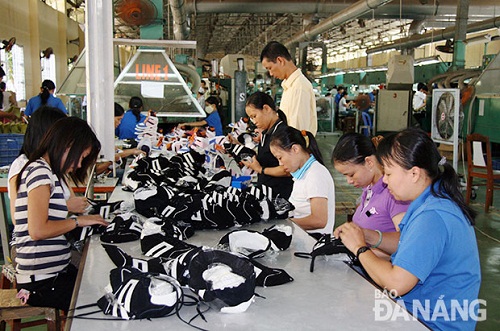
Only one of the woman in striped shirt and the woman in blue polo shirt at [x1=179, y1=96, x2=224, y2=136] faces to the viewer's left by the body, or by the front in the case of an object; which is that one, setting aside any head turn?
the woman in blue polo shirt

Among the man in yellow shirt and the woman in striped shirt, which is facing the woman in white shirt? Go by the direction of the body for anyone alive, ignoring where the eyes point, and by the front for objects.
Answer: the woman in striped shirt

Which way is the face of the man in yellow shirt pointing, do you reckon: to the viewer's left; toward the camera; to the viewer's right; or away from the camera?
to the viewer's left

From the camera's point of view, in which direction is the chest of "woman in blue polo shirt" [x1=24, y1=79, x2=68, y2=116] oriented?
away from the camera

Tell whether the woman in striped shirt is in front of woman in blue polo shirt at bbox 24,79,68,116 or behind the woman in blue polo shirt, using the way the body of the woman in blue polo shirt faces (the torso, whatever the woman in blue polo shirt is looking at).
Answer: behind

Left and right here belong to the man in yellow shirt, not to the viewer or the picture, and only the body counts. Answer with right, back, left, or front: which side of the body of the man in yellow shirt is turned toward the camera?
left

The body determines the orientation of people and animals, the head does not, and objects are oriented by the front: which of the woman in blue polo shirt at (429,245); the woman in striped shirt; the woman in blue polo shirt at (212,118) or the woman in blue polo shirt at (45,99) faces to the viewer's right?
the woman in striped shirt

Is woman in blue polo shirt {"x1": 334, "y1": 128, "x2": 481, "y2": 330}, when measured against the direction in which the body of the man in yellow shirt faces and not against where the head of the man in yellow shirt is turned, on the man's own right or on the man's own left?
on the man's own left

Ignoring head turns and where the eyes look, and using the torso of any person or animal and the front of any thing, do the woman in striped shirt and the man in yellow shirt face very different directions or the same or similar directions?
very different directions

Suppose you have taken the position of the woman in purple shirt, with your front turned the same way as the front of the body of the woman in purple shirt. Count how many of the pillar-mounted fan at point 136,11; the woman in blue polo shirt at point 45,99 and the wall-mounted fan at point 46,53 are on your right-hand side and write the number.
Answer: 3

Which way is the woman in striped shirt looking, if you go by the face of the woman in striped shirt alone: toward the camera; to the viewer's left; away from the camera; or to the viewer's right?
to the viewer's right

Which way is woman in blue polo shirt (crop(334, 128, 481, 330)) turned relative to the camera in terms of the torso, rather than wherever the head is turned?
to the viewer's left

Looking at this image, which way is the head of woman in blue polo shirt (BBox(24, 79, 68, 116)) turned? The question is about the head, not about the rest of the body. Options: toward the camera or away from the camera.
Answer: away from the camera

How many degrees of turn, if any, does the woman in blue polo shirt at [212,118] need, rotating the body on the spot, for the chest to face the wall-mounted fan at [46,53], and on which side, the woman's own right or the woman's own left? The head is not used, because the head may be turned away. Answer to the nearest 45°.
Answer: approximately 45° to the woman's own right

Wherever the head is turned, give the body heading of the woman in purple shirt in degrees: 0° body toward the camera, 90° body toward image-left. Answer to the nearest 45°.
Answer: approximately 45°
